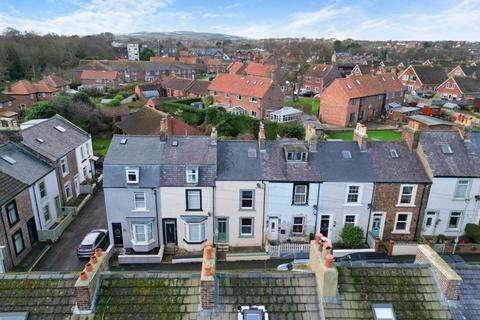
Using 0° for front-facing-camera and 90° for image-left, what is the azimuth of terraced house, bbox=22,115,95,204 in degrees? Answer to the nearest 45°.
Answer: approximately 315°

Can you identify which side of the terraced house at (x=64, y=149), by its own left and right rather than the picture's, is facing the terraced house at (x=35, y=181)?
right

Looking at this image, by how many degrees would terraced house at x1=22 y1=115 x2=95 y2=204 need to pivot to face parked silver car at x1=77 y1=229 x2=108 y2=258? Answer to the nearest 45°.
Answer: approximately 45° to its right

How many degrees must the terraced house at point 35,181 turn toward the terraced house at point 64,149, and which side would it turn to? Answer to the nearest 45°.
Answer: approximately 90° to its left

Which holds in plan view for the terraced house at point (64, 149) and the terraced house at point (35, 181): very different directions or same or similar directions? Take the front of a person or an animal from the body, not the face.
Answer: same or similar directions

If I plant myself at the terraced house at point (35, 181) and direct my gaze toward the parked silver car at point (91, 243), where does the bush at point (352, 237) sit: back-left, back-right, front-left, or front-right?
front-left

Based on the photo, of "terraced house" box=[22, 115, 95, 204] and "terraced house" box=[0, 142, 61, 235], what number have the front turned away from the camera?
0

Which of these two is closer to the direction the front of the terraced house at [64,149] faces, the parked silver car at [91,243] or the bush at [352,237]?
the bush

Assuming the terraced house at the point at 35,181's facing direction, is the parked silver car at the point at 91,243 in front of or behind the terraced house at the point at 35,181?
in front

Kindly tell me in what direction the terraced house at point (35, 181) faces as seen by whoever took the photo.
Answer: facing the viewer and to the right of the viewer

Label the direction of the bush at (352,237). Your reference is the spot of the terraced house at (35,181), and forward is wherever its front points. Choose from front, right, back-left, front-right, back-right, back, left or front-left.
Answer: front

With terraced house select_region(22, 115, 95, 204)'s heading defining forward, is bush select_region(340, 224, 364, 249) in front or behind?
in front

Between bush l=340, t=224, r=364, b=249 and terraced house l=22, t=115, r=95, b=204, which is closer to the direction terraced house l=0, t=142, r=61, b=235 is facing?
the bush
